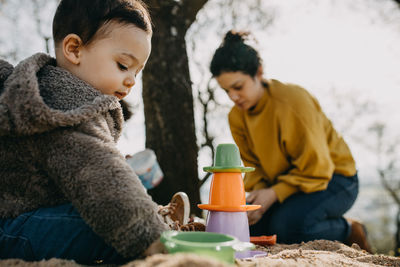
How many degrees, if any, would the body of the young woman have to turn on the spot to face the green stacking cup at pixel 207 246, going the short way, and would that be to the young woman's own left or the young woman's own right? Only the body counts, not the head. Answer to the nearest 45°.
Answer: approximately 45° to the young woman's own left

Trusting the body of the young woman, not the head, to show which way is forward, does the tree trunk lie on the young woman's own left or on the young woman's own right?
on the young woman's own right

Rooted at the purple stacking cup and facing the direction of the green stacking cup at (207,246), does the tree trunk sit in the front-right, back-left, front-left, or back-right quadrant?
back-right

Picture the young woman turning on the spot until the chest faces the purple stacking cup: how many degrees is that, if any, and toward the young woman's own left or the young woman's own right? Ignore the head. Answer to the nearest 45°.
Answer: approximately 45° to the young woman's own left

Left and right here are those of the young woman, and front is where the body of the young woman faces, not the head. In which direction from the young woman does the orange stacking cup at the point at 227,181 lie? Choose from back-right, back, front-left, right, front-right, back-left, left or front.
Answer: front-left

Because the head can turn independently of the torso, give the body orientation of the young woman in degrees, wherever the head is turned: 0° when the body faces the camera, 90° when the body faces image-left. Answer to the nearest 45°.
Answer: approximately 45°
